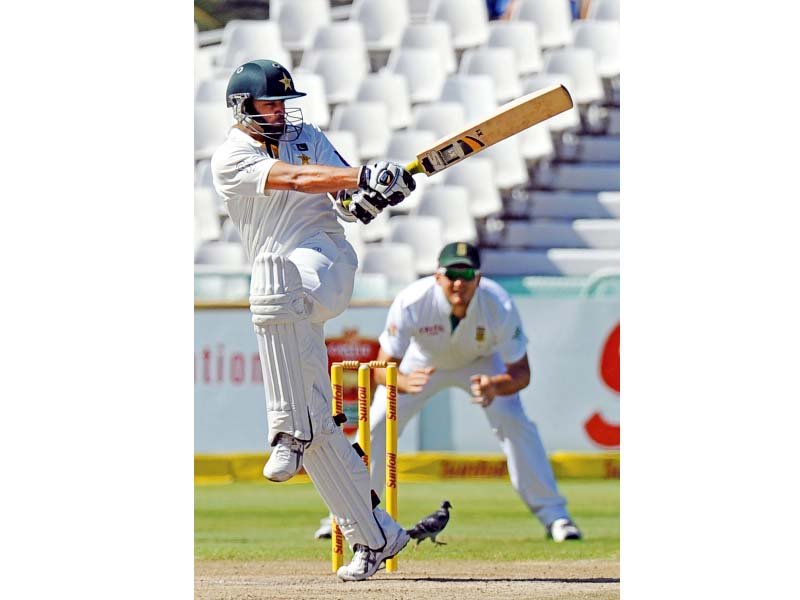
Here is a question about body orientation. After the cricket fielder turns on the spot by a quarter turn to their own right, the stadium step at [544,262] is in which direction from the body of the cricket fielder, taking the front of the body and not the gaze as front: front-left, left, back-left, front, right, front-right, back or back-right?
right

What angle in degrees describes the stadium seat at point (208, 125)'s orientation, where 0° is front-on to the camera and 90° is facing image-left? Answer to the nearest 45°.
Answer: approximately 45°

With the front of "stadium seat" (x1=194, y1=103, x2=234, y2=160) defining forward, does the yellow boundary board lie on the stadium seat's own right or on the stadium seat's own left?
on the stadium seat's own left

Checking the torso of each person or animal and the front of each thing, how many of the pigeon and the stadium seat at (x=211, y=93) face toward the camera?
1
